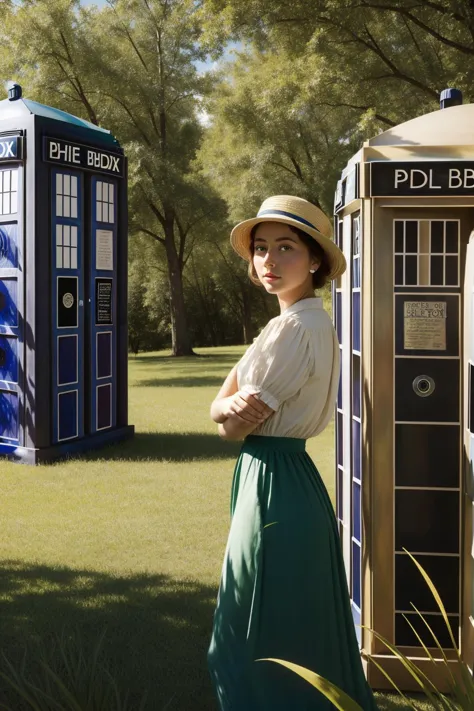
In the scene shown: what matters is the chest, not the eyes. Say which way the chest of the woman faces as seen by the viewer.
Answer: to the viewer's left

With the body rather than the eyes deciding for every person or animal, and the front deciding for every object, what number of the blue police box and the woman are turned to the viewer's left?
1

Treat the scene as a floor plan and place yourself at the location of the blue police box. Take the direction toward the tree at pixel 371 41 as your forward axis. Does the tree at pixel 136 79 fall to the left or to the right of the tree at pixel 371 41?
left

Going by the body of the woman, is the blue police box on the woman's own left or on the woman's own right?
on the woman's own right

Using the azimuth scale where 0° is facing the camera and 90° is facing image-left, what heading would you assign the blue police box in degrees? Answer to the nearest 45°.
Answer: approximately 315°
